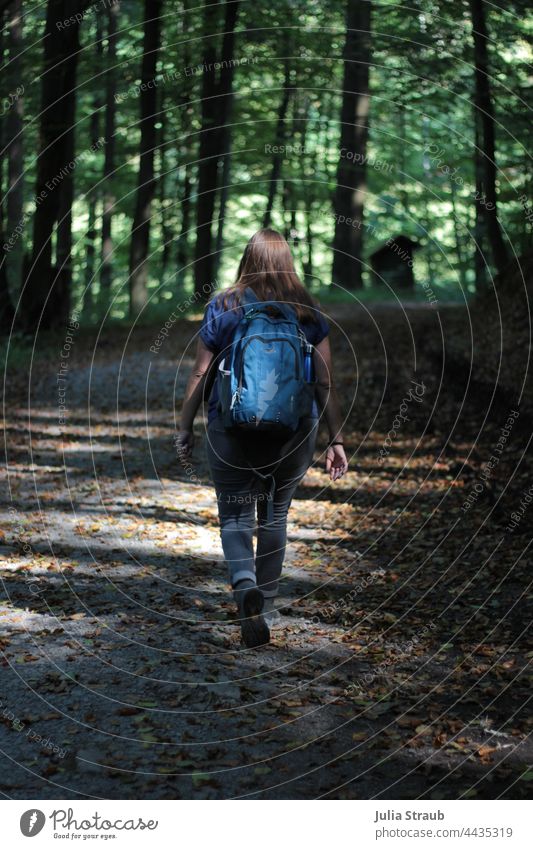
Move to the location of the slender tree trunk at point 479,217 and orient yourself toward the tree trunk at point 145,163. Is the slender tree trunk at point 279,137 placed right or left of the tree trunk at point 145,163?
right

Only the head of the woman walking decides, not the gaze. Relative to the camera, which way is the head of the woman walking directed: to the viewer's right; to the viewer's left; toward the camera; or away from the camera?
away from the camera

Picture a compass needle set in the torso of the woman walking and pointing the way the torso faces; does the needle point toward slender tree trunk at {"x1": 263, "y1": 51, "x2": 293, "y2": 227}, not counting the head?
yes

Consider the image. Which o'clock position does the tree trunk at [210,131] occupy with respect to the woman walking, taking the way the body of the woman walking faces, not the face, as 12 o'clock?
The tree trunk is roughly at 12 o'clock from the woman walking.

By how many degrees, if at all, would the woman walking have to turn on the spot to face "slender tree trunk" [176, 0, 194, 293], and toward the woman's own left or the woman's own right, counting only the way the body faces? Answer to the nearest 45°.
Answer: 0° — they already face it

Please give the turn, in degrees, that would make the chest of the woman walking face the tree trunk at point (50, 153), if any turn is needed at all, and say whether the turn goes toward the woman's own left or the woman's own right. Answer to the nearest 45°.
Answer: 0° — they already face it

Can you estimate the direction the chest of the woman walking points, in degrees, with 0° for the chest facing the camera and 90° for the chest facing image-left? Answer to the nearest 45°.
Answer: approximately 180°
